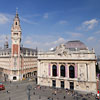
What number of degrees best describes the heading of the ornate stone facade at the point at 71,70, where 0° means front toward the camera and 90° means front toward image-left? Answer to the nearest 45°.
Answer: approximately 45°
